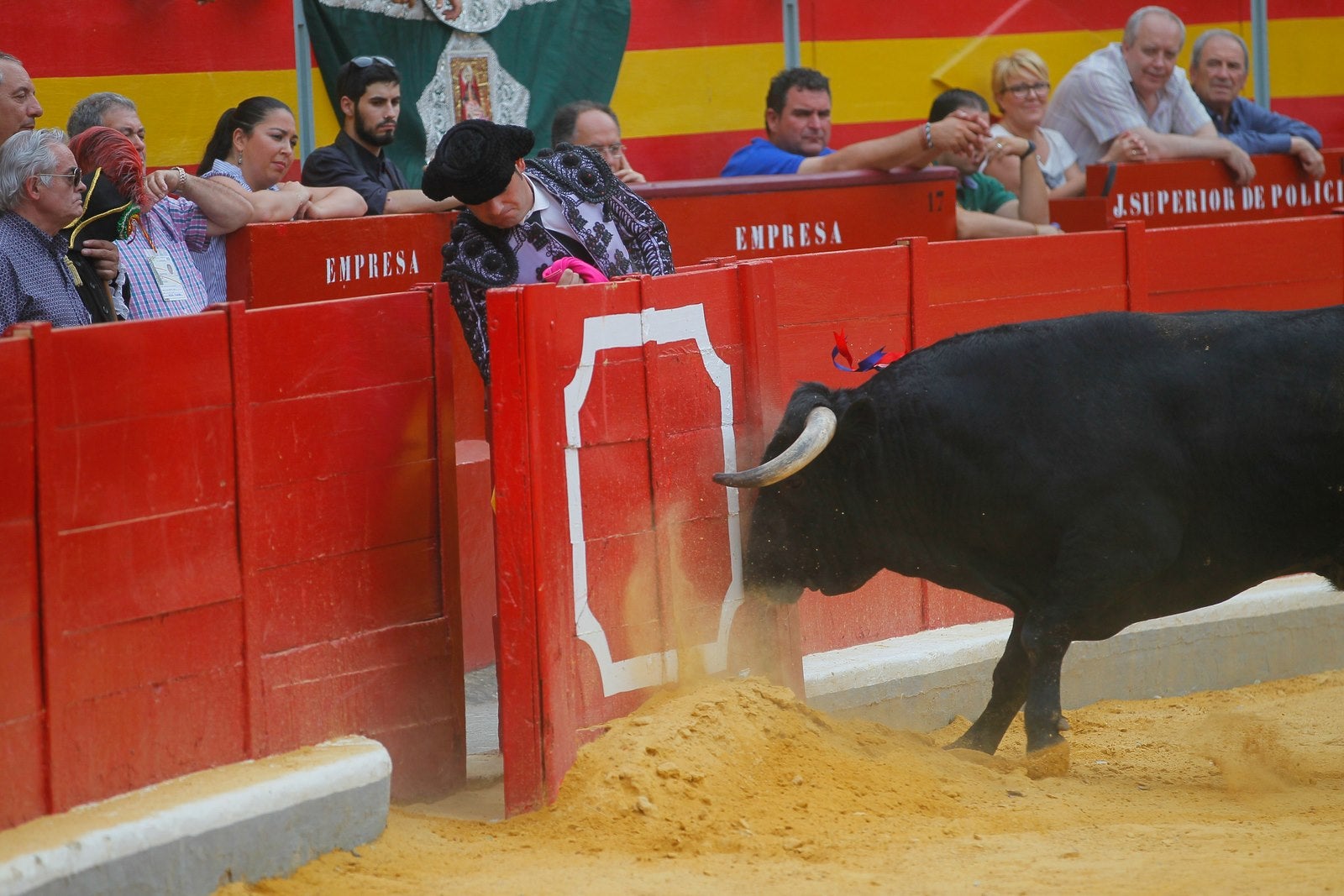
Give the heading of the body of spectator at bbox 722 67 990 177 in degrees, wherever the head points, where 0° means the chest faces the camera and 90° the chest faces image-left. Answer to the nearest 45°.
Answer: approximately 315°

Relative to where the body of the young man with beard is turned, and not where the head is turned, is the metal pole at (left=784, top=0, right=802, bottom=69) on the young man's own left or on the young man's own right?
on the young man's own left

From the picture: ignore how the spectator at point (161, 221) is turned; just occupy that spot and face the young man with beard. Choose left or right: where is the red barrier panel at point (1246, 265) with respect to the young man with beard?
right

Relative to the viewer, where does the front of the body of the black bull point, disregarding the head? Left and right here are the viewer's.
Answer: facing to the left of the viewer

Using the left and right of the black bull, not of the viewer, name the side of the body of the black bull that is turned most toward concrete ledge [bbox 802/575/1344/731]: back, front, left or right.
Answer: right

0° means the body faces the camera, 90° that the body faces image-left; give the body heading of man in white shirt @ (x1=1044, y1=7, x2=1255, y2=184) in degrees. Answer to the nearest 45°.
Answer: approximately 315°

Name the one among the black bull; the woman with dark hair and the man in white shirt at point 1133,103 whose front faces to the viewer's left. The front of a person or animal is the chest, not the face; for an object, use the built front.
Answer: the black bull

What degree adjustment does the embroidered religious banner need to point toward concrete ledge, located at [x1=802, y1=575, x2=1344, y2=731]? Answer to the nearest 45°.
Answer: approximately 45° to its left
